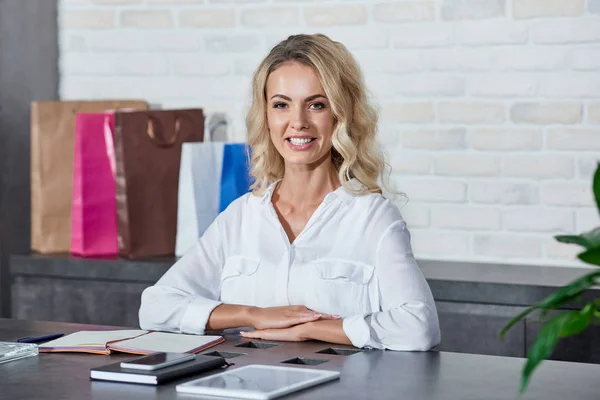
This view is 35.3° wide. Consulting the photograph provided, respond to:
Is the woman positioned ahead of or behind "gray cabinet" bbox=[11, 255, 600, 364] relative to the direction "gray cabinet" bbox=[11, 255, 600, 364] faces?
ahead

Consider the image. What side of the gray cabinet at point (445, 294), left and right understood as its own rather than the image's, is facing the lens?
front

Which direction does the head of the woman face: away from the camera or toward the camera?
toward the camera

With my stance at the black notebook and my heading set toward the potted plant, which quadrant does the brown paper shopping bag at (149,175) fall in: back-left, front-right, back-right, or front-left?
back-left

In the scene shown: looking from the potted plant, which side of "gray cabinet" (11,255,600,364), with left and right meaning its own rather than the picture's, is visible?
front

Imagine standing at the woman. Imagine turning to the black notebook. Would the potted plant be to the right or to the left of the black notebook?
left

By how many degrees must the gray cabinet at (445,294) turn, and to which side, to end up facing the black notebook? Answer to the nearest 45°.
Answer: approximately 45° to its right
